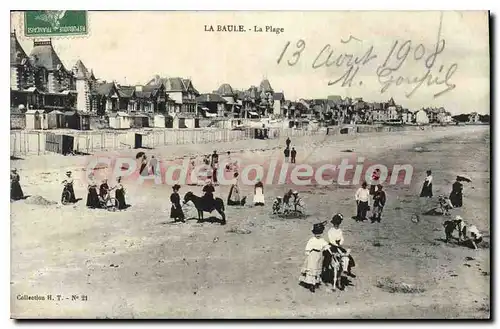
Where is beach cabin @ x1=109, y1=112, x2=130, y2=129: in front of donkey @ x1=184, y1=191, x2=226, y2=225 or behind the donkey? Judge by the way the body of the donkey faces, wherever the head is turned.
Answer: in front

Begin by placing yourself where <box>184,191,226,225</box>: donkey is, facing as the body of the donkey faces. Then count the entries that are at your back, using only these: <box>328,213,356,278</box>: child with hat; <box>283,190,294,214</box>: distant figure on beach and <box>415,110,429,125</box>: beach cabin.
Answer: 3

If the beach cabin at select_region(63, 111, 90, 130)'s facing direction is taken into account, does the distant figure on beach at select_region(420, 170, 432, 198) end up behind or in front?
in front

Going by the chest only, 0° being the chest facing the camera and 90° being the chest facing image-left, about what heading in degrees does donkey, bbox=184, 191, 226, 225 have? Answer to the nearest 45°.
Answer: approximately 90°

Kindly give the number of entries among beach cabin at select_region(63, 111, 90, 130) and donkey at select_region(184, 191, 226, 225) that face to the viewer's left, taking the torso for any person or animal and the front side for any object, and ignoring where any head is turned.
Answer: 1

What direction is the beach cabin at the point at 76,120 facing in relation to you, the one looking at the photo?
facing the viewer and to the right of the viewer

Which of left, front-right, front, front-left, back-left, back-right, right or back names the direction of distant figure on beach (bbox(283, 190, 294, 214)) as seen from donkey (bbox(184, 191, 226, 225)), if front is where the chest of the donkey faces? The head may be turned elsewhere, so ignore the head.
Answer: back
